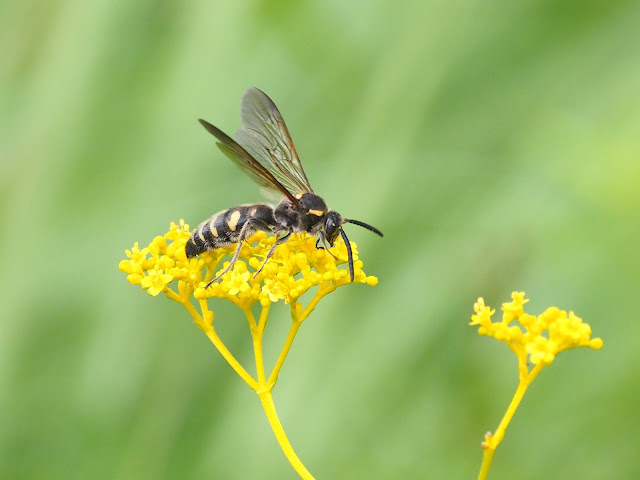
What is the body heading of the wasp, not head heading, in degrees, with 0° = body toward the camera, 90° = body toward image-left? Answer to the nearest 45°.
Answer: approximately 270°
